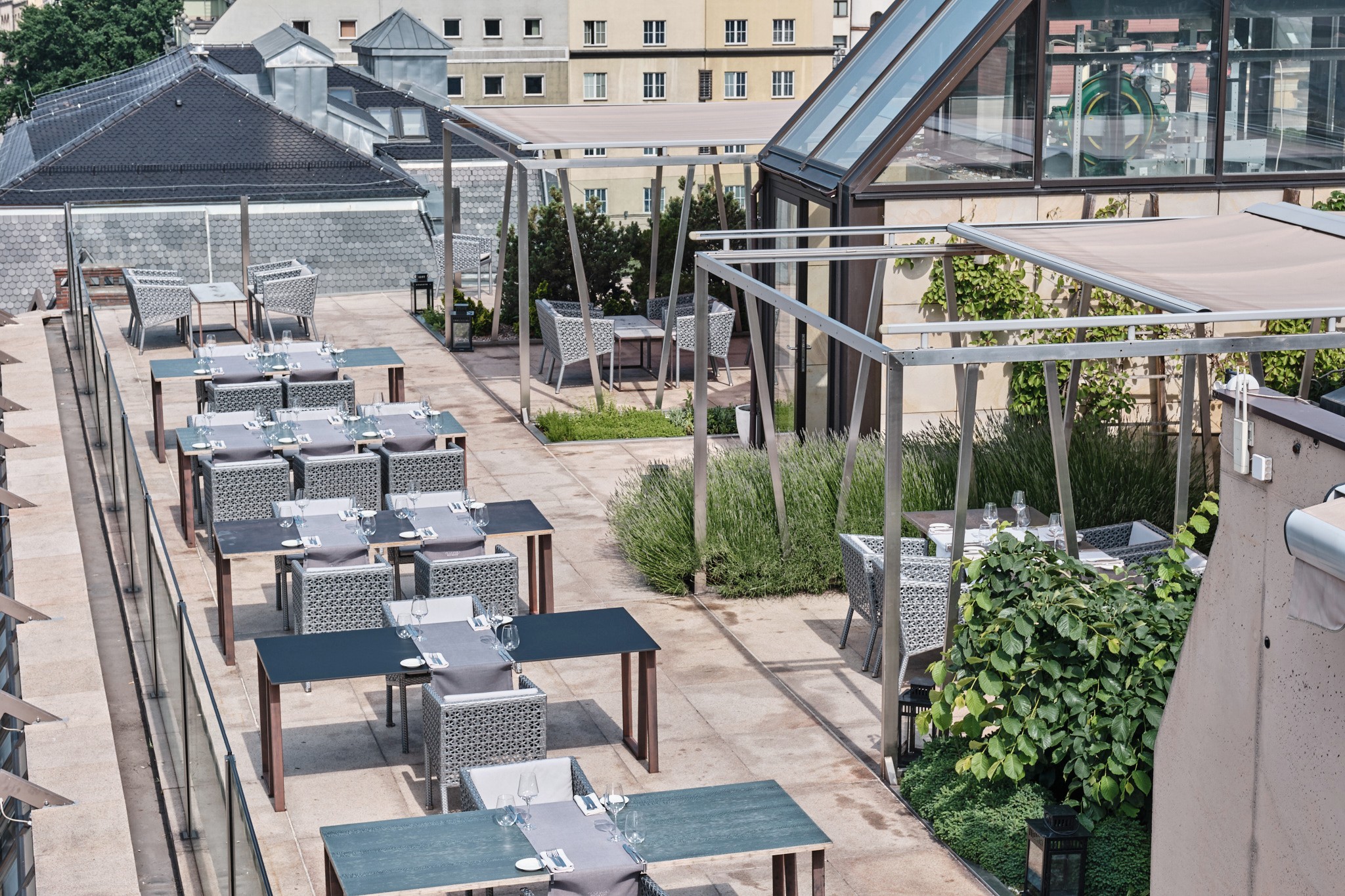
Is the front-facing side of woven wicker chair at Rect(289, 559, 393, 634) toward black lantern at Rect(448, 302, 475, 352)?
yes

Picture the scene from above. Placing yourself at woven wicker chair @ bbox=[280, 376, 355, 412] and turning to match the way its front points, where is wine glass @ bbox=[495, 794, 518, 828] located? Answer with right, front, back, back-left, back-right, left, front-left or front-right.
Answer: back

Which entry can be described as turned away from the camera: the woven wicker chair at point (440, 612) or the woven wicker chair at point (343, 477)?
the woven wicker chair at point (343, 477)

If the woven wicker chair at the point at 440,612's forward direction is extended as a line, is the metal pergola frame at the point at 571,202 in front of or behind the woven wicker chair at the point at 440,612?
behind

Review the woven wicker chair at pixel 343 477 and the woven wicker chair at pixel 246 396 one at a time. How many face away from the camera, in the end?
2

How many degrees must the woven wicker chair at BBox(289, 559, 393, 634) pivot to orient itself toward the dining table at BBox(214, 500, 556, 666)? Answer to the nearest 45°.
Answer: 0° — it already faces it

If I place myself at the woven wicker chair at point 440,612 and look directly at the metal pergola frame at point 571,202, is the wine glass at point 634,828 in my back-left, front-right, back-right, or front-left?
back-right

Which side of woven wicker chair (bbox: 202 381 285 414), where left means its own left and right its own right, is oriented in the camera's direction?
back

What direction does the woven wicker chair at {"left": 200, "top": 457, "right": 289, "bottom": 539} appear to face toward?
away from the camera

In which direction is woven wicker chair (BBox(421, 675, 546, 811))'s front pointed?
away from the camera

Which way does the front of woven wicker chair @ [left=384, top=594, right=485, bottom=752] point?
toward the camera

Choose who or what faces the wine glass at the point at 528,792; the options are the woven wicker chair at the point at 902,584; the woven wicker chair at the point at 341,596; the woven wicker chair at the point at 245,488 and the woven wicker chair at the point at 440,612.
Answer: the woven wicker chair at the point at 440,612

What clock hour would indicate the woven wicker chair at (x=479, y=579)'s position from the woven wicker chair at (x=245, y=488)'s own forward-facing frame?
the woven wicker chair at (x=479, y=579) is roughly at 5 o'clock from the woven wicker chair at (x=245, y=488).

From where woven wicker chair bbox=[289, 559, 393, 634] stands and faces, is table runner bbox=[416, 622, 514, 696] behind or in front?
behind

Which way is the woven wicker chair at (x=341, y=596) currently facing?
away from the camera

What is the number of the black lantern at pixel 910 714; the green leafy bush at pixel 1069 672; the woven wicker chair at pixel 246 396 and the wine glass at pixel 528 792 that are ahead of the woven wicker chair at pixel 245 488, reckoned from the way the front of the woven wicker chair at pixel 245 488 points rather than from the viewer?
1

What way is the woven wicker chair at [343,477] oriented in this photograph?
away from the camera

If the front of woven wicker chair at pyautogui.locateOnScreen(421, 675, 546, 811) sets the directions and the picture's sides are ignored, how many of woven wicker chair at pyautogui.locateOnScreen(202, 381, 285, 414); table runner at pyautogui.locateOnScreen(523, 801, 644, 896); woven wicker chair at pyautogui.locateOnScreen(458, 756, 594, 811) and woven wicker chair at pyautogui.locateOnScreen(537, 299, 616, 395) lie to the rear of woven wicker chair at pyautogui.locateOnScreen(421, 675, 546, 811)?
2

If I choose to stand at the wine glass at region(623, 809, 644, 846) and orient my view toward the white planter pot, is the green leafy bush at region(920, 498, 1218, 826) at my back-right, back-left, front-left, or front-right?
front-right

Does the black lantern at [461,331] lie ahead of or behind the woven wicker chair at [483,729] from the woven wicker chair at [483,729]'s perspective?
ahead

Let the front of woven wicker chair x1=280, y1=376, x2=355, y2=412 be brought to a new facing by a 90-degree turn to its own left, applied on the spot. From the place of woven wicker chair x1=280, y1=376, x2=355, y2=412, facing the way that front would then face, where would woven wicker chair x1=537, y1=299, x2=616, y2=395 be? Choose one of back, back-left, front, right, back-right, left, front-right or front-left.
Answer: back-right
